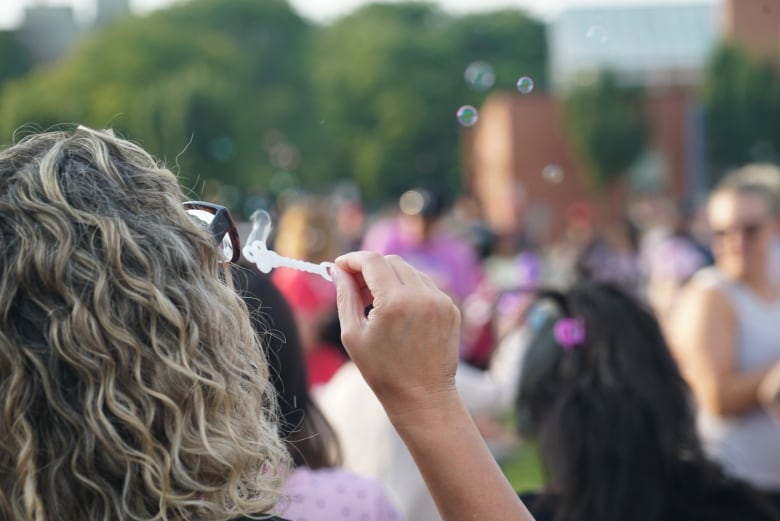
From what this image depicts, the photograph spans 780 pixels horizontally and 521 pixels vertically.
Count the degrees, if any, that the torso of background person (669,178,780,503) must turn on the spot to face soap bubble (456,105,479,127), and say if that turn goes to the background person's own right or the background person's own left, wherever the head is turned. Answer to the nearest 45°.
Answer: approximately 90° to the background person's own right

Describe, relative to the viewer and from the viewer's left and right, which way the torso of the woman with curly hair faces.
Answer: facing away from the viewer and to the right of the viewer

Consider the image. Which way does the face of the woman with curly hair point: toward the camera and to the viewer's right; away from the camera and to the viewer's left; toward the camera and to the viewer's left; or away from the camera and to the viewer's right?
away from the camera and to the viewer's right

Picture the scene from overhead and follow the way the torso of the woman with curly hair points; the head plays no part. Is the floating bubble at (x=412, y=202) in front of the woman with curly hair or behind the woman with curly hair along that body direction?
in front

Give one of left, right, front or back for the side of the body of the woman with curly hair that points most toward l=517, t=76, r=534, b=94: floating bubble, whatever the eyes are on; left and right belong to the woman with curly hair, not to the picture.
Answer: front

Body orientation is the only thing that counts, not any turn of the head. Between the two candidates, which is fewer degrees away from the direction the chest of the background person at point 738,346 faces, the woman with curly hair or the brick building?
the woman with curly hair

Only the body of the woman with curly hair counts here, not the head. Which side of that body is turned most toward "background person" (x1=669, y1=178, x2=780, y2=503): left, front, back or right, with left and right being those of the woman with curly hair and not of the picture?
front
